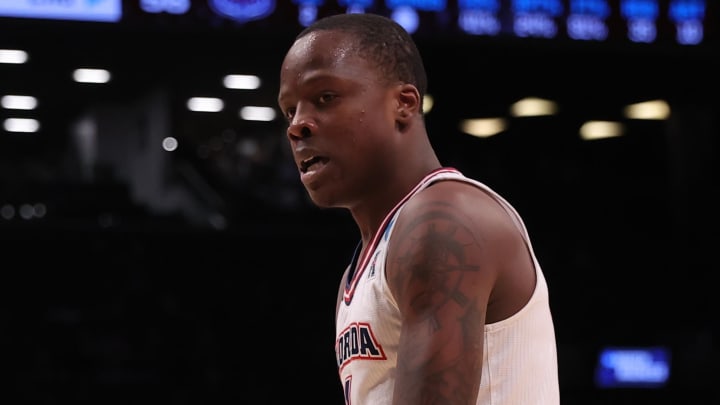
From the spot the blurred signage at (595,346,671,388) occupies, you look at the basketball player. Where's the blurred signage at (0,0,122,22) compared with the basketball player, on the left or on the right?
right

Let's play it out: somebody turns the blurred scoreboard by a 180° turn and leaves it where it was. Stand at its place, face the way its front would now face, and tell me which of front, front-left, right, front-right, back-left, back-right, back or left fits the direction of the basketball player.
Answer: back

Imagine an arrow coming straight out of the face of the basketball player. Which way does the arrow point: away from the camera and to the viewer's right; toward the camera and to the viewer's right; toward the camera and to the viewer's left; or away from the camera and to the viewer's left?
toward the camera and to the viewer's left

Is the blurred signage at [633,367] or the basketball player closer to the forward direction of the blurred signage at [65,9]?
the basketball player

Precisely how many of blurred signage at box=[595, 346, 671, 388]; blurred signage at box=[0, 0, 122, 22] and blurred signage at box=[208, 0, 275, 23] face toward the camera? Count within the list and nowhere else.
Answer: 3

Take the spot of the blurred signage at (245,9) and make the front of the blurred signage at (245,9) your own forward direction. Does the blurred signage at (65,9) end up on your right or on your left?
on your right

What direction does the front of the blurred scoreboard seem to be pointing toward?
toward the camera

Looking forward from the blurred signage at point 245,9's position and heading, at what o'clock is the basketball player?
The basketball player is roughly at 12 o'clock from the blurred signage.

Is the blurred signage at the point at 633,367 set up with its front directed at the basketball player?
yes
